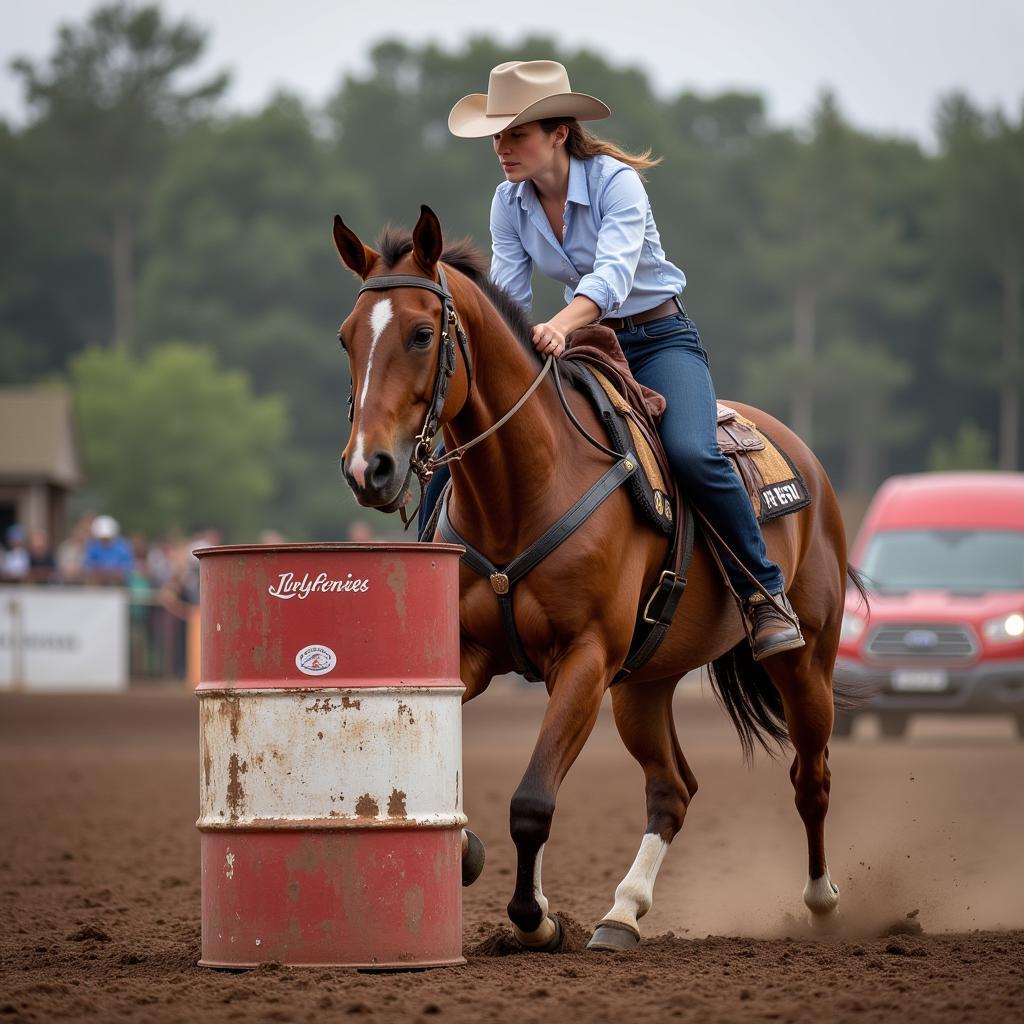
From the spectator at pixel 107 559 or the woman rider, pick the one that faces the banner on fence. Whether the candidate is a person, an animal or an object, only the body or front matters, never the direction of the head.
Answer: the spectator

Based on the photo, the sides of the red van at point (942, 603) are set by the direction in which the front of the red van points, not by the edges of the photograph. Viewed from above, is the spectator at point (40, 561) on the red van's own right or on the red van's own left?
on the red van's own right

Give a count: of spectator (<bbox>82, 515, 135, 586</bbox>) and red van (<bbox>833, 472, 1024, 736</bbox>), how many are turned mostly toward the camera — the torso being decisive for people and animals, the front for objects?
2

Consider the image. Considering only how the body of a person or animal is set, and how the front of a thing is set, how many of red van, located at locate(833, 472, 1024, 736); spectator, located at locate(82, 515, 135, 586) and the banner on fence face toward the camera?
3

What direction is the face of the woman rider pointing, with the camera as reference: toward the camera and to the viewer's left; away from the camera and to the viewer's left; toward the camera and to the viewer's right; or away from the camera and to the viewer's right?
toward the camera and to the viewer's left

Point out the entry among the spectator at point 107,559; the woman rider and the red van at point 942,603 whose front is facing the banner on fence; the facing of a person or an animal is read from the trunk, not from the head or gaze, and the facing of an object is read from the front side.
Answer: the spectator

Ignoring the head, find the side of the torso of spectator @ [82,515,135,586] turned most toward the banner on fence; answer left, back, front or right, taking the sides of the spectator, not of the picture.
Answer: front

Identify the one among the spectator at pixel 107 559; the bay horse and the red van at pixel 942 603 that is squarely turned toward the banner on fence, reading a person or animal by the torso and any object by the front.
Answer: the spectator

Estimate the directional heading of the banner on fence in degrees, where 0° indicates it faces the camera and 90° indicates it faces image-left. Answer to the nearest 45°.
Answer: approximately 0°
